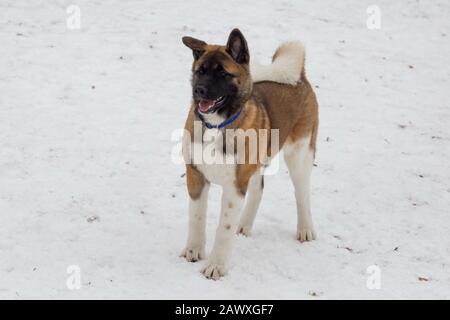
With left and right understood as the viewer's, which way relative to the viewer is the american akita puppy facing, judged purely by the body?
facing the viewer and to the left of the viewer
